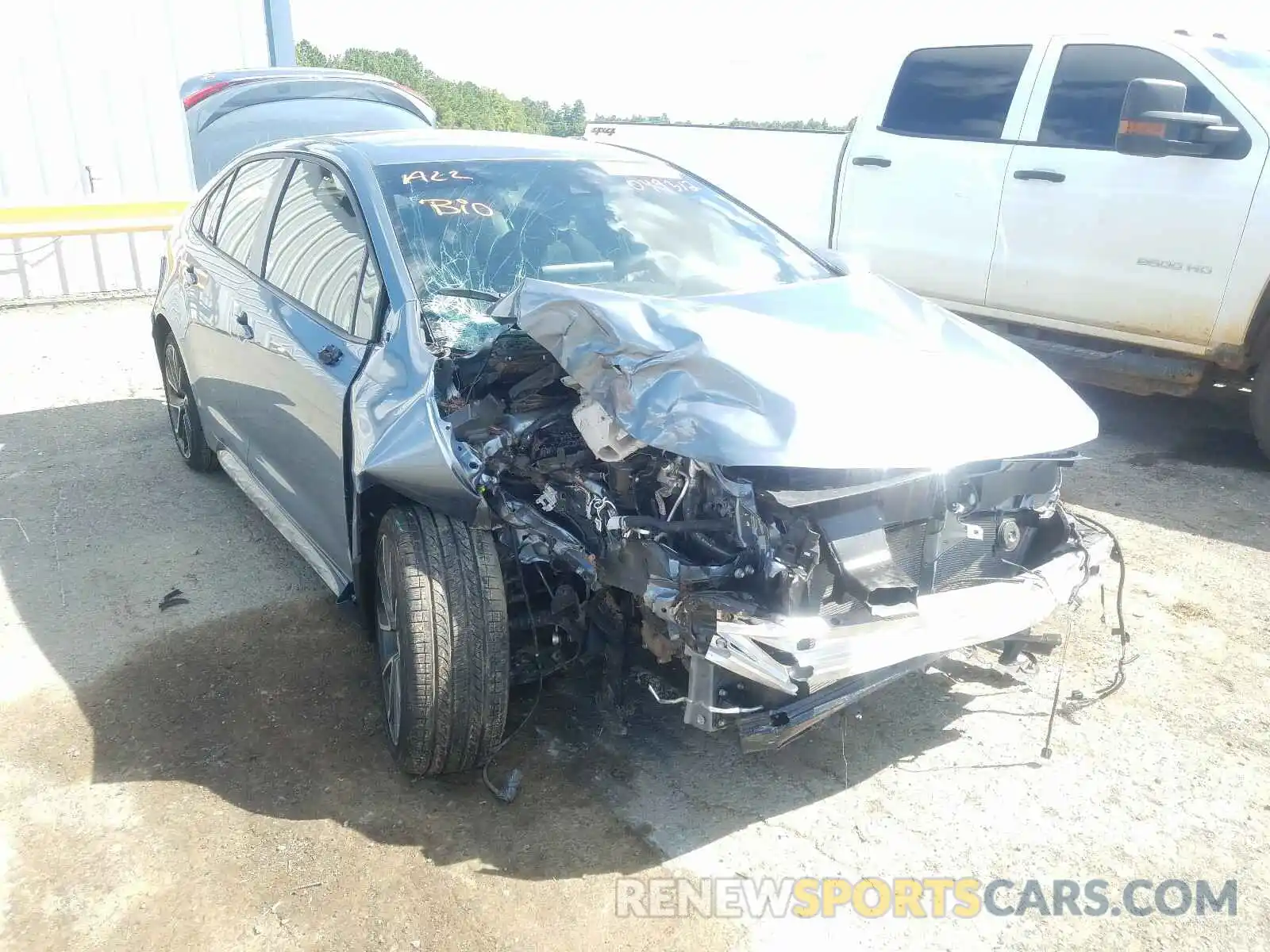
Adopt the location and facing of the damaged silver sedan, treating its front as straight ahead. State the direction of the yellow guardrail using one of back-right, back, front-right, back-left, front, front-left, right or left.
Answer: back

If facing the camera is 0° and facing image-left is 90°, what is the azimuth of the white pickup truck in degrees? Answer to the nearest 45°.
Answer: approximately 315°

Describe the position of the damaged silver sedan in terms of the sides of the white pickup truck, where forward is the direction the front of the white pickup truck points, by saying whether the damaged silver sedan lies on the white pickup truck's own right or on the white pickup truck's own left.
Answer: on the white pickup truck's own right

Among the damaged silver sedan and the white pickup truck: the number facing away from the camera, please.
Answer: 0

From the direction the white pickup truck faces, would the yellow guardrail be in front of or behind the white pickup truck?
behind

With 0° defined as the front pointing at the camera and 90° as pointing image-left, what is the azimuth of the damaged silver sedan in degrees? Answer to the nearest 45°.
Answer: approximately 315°

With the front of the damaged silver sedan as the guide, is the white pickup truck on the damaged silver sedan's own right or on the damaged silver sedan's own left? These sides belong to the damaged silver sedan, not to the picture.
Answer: on the damaged silver sedan's own left
